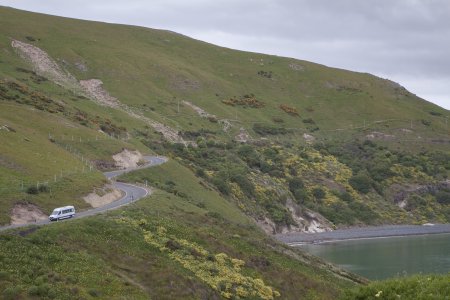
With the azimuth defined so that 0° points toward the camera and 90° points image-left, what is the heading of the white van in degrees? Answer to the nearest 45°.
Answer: approximately 45°

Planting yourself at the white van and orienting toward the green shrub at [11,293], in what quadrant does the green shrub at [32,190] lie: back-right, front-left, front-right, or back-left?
back-right

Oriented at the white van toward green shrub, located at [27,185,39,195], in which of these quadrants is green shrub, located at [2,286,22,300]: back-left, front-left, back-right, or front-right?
back-left

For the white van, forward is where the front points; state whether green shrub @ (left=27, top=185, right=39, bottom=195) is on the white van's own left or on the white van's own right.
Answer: on the white van's own right

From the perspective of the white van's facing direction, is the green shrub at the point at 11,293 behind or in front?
in front
